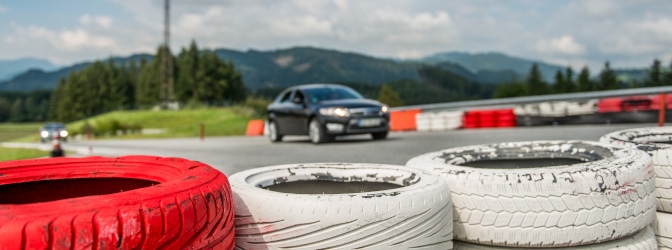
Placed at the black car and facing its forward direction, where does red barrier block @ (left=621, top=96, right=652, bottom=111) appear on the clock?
The red barrier block is roughly at 10 o'clock from the black car.

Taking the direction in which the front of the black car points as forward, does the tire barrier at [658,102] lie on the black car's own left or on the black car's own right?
on the black car's own left

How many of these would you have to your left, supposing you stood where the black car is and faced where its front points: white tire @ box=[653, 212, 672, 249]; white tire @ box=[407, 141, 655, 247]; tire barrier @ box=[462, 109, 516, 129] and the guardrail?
2

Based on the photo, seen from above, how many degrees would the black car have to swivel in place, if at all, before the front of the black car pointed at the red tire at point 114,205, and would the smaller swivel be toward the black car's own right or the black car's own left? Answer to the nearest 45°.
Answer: approximately 45° to the black car's own right

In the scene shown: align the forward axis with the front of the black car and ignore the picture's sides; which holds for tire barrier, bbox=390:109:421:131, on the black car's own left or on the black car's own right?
on the black car's own left

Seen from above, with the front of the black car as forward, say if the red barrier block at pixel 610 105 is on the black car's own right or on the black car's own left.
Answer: on the black car's own left

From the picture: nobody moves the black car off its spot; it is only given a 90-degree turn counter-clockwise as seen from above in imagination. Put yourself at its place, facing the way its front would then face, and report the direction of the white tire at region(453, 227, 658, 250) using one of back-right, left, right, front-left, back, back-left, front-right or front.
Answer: back-right

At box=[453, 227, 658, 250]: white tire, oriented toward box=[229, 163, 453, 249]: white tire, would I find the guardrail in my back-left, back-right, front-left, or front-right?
back-right

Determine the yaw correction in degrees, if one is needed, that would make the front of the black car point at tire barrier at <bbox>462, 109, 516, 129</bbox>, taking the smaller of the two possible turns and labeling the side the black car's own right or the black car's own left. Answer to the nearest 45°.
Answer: approximately 90° to the black car's own left

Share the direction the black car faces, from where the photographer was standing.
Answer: facing the viewer and to the right of the viewer

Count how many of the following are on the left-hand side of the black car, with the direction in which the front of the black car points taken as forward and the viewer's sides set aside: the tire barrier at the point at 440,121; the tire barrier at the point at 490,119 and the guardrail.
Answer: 3

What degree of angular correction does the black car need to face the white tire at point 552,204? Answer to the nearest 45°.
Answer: approximately 45° to its right

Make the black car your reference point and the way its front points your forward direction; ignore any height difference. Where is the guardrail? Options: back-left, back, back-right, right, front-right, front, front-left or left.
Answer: left

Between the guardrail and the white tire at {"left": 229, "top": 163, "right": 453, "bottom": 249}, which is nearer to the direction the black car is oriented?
the white tire

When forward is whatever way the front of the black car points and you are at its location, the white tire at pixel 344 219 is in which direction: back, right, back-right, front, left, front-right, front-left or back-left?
front-right

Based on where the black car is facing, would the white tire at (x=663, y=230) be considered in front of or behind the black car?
in front

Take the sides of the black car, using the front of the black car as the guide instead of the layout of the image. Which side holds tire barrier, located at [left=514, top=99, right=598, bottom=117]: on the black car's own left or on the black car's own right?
on the black car's own left
